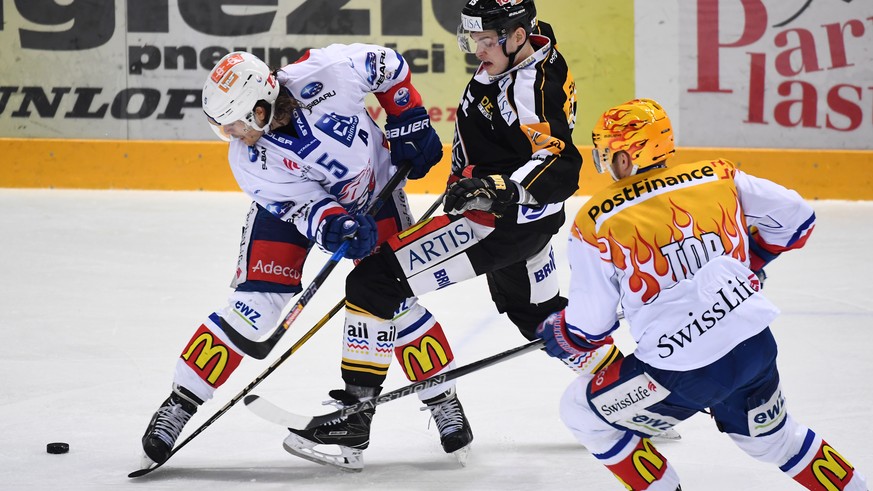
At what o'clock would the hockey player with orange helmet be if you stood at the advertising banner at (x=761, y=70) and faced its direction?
The hockey player with orange helmet is roughly at 12 o'clock from the advertising banner.

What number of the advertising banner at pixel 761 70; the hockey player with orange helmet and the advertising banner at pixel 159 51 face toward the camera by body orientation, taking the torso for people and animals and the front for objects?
2

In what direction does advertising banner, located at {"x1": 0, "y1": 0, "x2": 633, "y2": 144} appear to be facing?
toward the camera

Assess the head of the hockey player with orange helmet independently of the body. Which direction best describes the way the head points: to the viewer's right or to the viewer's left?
to the viewer's left

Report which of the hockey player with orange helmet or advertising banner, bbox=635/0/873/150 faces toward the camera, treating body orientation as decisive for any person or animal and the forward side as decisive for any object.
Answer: the advertising banner

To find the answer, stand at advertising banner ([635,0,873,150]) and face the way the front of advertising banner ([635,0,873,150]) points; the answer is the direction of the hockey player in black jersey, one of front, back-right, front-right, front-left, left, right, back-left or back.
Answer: front

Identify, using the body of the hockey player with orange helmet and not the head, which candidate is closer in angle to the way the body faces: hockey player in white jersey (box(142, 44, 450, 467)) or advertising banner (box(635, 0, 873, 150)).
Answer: the hockey player in white jersey

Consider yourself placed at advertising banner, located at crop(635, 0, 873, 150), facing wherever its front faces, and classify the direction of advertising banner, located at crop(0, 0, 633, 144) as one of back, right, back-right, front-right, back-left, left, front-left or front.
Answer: right

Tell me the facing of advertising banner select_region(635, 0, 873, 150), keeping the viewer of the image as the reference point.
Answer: facing the viewer

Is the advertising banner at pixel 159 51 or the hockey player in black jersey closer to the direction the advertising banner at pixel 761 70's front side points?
the hockey player in black jersey

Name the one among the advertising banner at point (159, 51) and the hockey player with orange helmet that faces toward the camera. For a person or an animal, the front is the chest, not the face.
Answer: the advertising banner

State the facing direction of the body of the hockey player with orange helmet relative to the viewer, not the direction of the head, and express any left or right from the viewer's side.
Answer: facing away from the viewer and to the left of the viewer

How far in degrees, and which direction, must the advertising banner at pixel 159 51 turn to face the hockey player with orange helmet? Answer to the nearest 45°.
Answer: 0° — it already faces them

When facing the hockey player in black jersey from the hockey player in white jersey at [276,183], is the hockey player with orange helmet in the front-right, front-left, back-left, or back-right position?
front-right

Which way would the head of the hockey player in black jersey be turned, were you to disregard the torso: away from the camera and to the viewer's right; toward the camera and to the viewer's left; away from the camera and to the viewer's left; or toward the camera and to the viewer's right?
toward the camera and to the viewer's left
